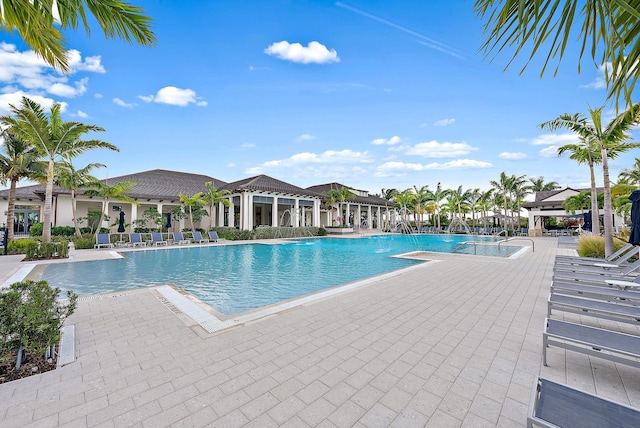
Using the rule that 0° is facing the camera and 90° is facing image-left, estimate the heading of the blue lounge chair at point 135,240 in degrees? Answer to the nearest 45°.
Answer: approximately 315°

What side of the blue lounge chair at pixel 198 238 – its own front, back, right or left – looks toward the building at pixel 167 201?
back

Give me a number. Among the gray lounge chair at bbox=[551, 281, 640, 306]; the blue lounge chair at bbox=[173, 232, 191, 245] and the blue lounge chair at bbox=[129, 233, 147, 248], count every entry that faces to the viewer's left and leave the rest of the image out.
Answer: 1

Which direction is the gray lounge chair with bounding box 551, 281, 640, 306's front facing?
to the viewer's left

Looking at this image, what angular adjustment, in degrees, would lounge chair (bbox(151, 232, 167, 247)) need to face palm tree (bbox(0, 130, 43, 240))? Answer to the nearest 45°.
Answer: approximately 135° to its right

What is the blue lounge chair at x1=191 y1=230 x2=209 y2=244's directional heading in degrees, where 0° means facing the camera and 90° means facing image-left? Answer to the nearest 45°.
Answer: approximately 315°

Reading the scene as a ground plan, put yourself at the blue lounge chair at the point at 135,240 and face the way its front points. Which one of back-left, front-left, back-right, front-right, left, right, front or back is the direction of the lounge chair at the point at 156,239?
front-left

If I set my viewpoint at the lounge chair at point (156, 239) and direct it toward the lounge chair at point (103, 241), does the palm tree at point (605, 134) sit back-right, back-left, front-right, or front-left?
back-left

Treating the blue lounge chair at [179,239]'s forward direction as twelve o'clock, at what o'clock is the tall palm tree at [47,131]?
The tall palm tree is roughly at 3 o'clock from the blue lounge chair.
